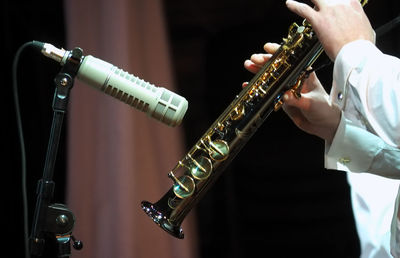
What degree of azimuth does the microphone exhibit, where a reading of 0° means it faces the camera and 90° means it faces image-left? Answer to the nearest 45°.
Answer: approximately 270°
